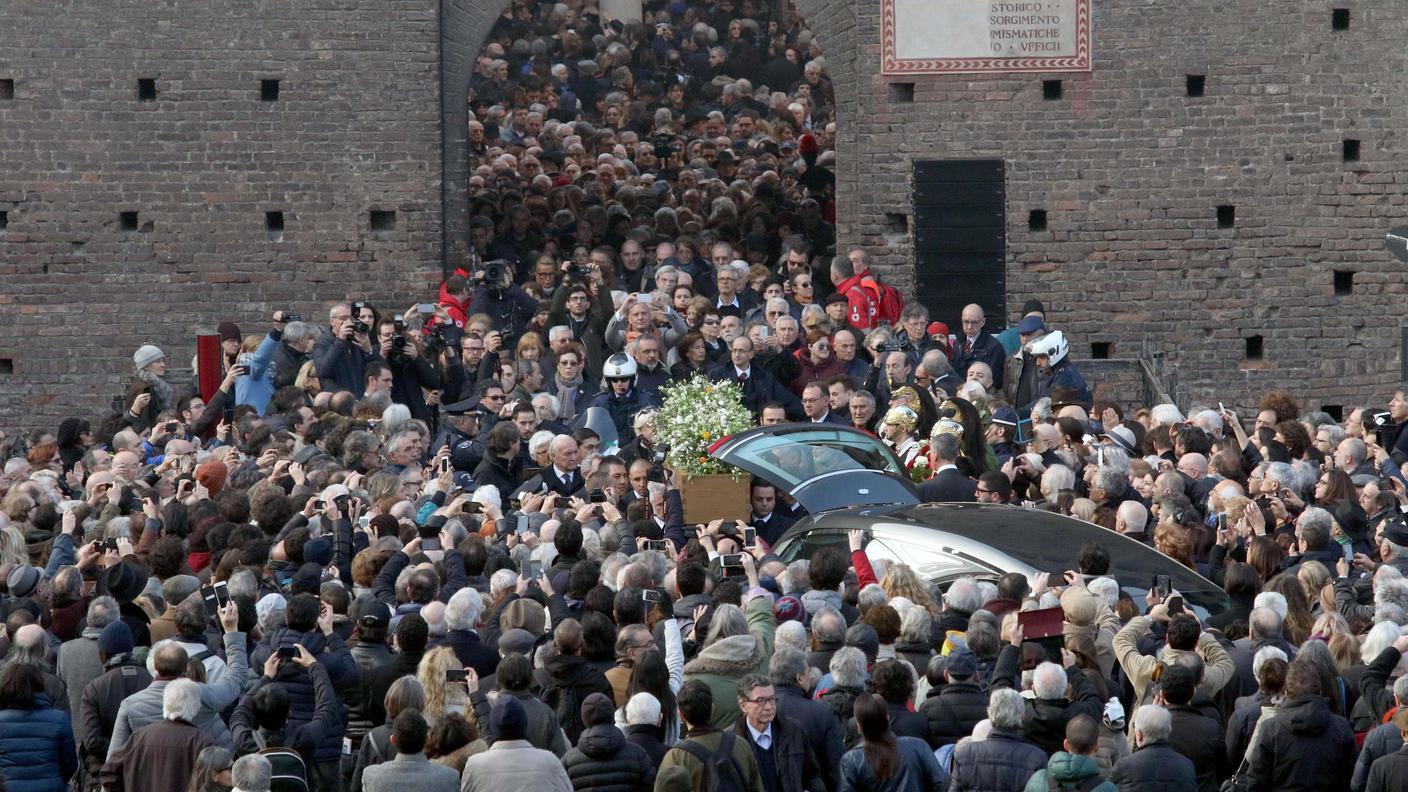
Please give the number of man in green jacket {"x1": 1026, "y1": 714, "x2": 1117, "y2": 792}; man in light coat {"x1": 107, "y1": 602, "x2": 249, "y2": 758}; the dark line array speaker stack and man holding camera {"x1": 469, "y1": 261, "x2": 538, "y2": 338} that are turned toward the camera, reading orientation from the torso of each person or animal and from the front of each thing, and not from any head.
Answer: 2

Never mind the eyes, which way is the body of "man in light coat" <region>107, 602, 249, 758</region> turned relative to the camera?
away from the camera

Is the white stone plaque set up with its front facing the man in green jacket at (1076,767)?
yes

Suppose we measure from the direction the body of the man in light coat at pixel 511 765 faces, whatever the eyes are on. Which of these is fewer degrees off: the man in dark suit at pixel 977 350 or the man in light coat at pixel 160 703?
the man in dark suit

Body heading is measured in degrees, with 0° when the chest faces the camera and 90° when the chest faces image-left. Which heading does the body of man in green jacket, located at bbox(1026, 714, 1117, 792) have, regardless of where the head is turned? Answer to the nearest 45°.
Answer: approximately 180°

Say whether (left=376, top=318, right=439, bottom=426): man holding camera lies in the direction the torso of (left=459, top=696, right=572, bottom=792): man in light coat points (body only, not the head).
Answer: yes

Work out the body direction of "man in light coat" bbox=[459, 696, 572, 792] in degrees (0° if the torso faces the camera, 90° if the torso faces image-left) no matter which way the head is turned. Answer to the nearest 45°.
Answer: approximately 180°
